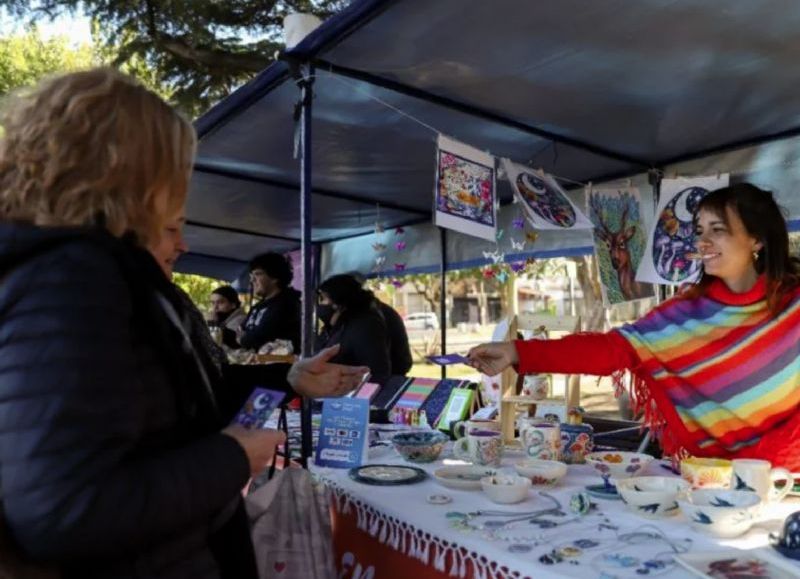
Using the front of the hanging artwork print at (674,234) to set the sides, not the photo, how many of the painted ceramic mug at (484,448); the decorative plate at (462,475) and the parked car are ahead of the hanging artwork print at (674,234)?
2

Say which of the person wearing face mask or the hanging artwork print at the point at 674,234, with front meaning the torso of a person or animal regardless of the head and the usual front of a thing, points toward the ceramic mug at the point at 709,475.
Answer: the hanging artwork print

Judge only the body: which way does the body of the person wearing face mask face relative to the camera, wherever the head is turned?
to the viewer's left

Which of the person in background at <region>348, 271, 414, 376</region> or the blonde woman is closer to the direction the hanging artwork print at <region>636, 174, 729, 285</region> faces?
the blonde woman

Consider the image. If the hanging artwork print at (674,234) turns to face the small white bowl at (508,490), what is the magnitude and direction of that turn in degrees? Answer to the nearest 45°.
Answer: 0° — it already faces it

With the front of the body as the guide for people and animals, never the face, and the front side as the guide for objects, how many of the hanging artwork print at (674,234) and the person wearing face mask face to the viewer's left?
1

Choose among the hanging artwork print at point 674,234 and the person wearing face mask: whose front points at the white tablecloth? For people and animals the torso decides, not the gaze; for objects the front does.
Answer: the hanging artwork print

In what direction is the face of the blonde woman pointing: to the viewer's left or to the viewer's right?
to the viewer's right

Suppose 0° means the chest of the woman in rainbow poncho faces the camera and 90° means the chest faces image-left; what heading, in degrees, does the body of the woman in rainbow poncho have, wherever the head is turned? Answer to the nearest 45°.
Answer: approximately 45°

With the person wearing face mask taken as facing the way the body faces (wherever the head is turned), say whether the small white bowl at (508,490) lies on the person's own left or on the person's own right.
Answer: on the person's own left

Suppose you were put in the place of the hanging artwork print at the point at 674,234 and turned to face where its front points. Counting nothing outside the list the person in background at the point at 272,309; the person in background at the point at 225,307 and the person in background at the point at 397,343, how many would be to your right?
3
